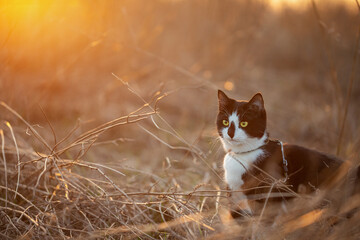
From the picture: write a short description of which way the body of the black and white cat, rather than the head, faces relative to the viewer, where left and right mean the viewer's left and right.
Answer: facing the viewer and to the left of the viewer
